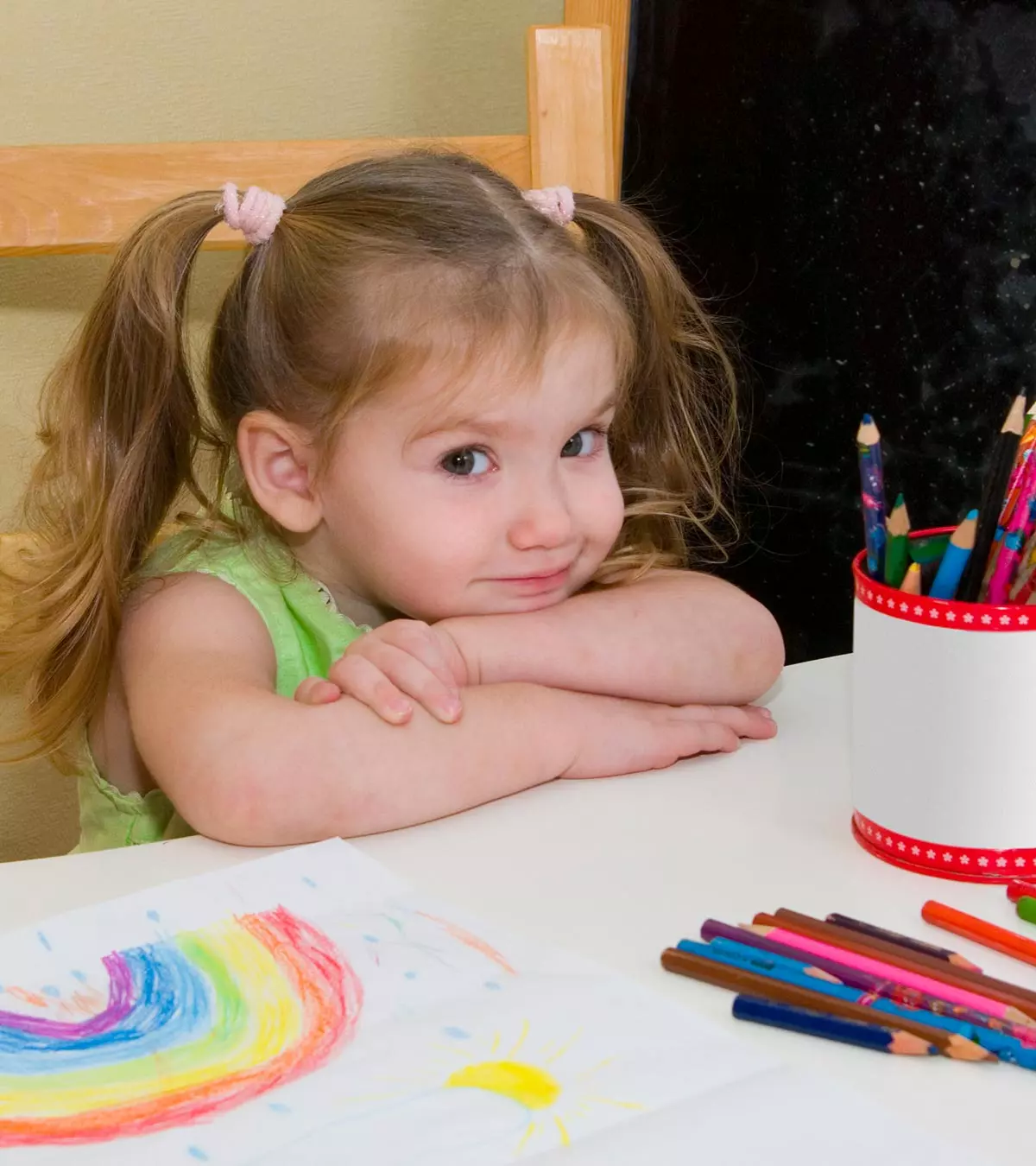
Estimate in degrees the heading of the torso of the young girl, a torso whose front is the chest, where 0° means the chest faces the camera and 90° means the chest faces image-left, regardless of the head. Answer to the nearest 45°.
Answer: approximately 315°
